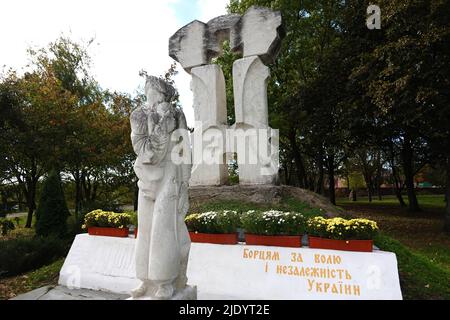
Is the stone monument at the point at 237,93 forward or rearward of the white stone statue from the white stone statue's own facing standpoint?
rearward

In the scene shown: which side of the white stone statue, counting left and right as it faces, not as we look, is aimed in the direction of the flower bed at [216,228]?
back

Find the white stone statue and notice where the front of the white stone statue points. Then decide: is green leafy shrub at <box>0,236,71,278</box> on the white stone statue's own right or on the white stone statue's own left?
on the white stone statue's own right

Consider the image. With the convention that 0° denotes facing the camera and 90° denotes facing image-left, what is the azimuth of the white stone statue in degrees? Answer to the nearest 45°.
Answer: approximately 45°

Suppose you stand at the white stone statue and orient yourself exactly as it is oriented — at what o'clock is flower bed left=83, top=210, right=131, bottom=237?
The flower bed is roughly at 4 o'clock from the white stone statue.

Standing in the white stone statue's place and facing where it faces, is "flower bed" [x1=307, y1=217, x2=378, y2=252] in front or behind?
behind
